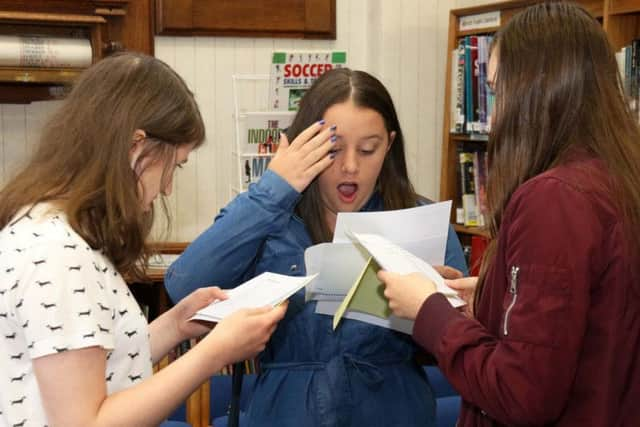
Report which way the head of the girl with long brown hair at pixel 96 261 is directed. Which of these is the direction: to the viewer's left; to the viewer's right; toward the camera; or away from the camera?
to the viewer's right

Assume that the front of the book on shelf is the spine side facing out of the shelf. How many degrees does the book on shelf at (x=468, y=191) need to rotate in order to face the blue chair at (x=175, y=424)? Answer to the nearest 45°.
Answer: approximately 45° to its right

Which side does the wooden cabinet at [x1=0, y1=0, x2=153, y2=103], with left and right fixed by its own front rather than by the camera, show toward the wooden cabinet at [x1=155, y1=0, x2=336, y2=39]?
left

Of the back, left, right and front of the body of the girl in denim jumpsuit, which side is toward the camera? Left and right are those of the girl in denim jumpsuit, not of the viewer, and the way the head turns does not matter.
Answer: front

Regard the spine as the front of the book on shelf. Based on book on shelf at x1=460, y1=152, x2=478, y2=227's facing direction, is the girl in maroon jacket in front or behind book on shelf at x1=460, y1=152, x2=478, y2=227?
in front

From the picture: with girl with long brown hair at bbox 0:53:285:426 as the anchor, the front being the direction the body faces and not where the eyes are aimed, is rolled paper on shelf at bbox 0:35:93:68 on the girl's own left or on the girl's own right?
on the girl's own left

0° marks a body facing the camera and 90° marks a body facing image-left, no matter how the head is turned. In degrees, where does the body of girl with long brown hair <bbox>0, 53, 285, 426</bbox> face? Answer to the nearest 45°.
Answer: approximately 270°

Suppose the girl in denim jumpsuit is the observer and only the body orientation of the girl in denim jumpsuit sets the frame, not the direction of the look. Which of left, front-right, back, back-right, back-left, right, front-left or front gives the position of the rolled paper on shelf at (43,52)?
back-right

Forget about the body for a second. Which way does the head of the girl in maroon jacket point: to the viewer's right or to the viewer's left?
to the viewer's left

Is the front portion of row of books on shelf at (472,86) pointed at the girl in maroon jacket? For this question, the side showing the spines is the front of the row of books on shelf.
yes

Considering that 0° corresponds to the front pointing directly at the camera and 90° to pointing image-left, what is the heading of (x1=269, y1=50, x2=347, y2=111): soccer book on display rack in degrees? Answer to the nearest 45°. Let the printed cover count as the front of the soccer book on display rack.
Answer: approximately 0°

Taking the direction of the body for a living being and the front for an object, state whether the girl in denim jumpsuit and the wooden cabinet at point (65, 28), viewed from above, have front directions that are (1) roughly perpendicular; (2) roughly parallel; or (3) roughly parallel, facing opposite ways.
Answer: roughly parallel

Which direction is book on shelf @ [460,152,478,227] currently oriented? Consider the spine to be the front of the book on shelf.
toward the camera

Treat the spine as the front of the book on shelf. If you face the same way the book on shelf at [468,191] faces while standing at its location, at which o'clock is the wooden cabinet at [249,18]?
The wooden cabinet is roughly at 3 o'clock from the book on shelf.

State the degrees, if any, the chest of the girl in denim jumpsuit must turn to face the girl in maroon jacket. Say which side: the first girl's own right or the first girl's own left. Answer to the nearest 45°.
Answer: approximately 45° to the first girl's own left

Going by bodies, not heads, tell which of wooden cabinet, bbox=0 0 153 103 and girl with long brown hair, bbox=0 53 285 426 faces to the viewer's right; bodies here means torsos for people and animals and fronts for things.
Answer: the girl with long brown hair
